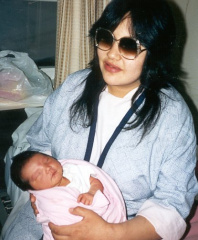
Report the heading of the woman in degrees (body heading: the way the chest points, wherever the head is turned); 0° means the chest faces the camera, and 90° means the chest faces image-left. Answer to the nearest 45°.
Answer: approximately 45°
